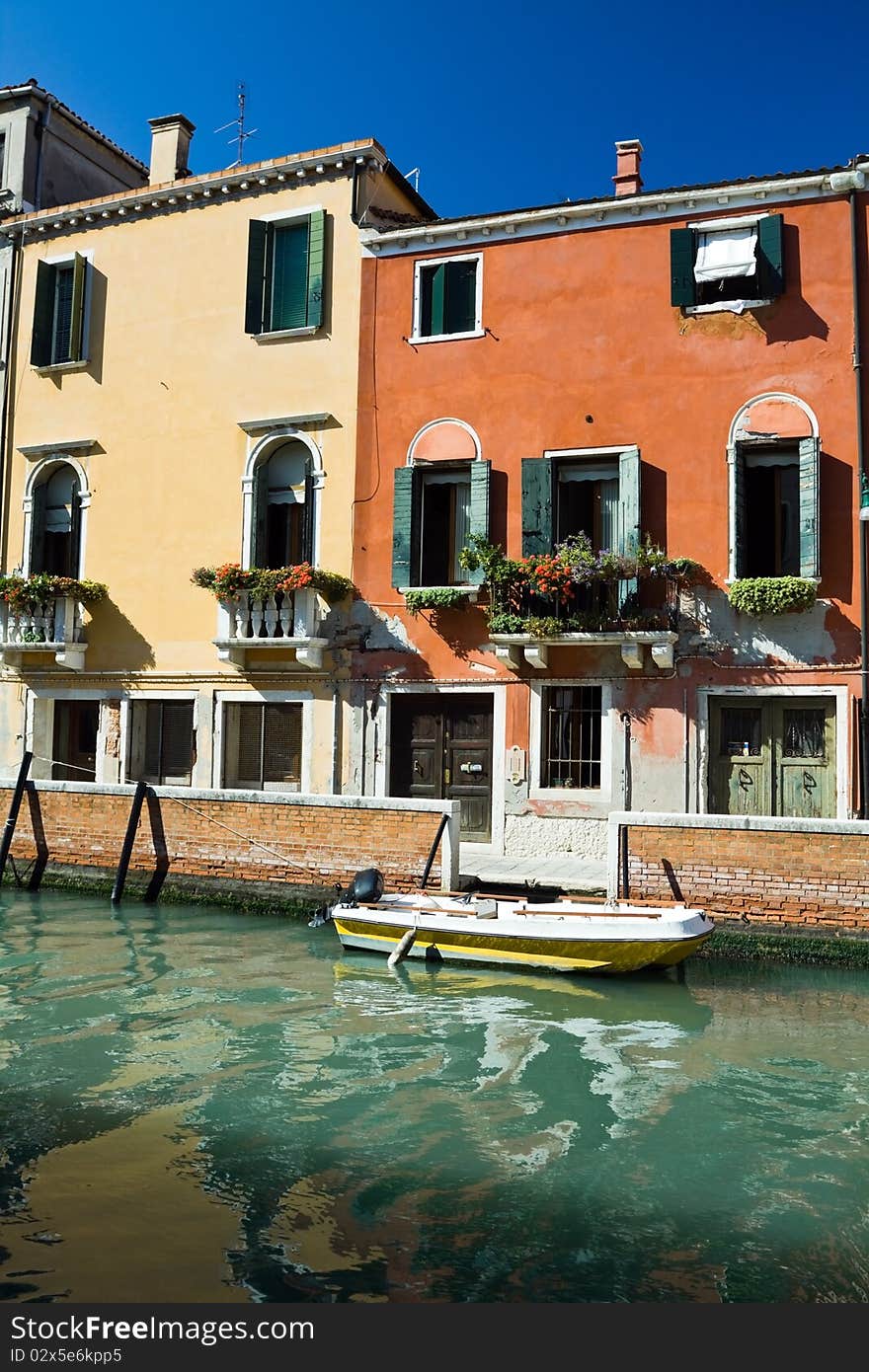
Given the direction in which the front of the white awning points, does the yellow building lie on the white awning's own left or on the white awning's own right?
on the white awning's own right

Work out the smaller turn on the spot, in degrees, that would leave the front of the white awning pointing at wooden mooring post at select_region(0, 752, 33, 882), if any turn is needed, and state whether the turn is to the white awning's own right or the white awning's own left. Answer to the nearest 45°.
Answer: approximately 90° to the white awning's own right

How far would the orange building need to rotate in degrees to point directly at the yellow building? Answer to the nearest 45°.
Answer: approximately 90° to its right

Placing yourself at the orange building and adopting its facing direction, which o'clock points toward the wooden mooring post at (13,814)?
The wooden mooring post is roughly at 3 o'clock from the orange building.

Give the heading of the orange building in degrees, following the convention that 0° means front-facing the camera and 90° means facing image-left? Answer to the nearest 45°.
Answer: approximately 0°

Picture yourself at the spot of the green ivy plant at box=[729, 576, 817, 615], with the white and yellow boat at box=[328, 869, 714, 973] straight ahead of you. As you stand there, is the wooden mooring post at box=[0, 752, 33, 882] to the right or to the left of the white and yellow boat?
right
